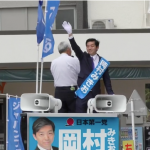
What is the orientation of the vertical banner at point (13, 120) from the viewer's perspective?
toward the camera

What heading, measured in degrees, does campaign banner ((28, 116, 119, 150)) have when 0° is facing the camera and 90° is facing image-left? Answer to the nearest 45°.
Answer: approximately 0°

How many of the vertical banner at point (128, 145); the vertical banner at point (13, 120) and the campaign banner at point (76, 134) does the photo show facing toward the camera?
3

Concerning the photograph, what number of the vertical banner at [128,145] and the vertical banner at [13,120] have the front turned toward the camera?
2

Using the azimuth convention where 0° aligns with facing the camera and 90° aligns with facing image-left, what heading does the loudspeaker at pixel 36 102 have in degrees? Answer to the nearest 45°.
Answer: approximately 45°

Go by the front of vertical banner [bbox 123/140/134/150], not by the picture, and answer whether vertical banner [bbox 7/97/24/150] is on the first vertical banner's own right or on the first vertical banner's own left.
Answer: on the first vertical banner's own right
